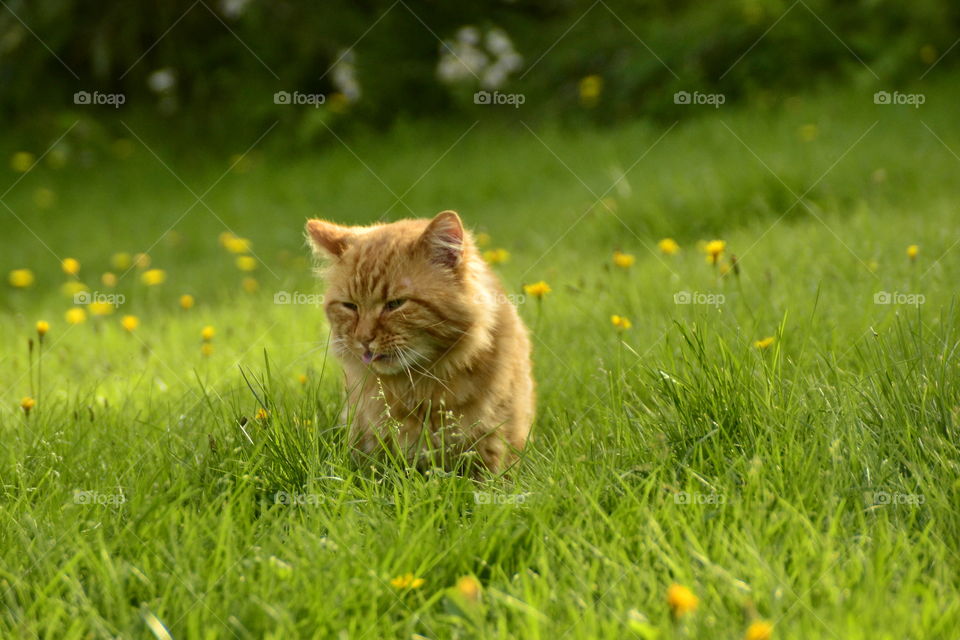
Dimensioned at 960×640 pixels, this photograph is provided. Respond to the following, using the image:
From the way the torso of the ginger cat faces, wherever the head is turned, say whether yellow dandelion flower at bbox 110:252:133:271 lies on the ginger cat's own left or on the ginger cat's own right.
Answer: on the ginger cat's own right

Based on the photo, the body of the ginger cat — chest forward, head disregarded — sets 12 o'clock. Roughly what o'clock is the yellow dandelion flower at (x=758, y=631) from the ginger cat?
The yellow dandelion flower is roughly at 10 o'clock from the ginger cat.

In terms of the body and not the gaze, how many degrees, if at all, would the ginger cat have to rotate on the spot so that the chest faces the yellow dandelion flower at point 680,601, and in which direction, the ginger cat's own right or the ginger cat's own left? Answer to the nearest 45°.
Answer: approximately 45° to the ginger cat's own left

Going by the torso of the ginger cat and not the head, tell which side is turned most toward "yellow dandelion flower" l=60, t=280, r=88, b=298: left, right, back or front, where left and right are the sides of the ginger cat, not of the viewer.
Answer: right

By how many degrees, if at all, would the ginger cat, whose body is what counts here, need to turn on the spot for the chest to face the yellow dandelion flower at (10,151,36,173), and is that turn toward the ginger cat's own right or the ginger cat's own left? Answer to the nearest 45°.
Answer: approximately 90° to the ginger cat's own right

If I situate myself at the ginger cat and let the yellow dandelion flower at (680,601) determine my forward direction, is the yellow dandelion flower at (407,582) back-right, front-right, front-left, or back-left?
front-right

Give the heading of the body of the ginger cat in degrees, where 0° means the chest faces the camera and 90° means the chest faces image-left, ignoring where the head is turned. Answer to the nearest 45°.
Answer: approximately 45°

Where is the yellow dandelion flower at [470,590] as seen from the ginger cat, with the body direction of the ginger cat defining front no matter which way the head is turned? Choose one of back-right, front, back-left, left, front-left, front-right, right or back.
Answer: front-left
